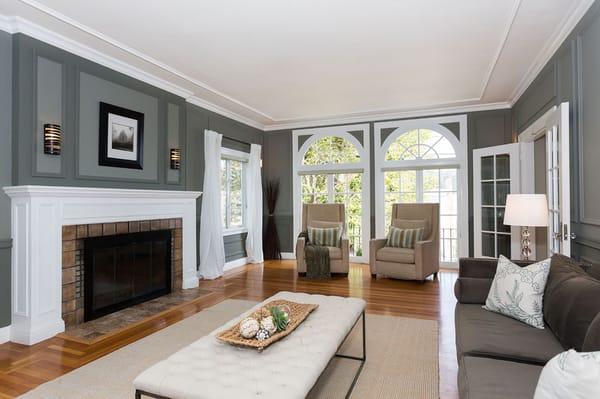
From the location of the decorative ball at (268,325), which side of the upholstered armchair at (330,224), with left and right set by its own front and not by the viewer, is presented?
front

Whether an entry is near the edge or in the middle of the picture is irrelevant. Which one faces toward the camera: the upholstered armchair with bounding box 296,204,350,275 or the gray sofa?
the upholstered armchair

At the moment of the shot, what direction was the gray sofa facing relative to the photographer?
facing to the left of the viewer

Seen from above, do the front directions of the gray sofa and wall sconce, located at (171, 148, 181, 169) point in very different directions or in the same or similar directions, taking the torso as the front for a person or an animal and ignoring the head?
very different directions

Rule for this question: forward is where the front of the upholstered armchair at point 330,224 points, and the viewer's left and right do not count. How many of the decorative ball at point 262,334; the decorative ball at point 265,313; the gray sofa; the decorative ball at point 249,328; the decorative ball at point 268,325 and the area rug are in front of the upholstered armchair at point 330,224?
6

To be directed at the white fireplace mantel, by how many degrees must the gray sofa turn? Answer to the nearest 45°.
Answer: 0° — it already faces it

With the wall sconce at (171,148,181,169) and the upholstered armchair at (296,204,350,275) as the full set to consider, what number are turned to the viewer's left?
0

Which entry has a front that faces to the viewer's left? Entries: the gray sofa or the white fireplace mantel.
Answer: the gray sofa

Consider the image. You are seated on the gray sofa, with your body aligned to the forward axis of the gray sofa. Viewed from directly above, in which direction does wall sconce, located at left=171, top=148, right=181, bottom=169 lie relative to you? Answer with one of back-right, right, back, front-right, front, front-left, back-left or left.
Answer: front

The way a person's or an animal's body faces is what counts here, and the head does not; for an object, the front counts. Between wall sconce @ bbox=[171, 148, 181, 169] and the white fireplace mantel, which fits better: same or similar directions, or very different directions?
same or similar directions

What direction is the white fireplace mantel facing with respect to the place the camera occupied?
facing the viewer and to the right of the viewer

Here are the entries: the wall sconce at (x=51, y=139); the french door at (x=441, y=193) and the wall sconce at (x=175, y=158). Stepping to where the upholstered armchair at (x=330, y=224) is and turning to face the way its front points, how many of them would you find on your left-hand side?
1

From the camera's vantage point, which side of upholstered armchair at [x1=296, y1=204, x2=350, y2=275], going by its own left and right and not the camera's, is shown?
front

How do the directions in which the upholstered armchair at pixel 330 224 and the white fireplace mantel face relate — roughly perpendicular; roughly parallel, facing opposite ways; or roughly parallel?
roughly perpendicular

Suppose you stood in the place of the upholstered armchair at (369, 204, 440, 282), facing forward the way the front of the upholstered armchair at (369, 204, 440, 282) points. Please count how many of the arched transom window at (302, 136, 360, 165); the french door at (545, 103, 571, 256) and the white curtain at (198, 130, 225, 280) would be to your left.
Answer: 1

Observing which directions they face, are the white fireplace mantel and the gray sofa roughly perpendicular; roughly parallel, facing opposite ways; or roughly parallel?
roughly parallel, facing opposite ways

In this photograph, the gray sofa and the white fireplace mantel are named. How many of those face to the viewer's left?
1

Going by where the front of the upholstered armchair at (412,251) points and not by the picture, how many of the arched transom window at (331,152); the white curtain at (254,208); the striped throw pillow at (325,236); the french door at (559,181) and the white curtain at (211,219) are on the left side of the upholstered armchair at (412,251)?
1

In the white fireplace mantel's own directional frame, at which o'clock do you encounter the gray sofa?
The gray sofa is roughly at 12 o'clock from the white fireplace mantel.

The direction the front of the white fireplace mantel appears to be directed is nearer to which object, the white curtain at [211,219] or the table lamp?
the table lamp
